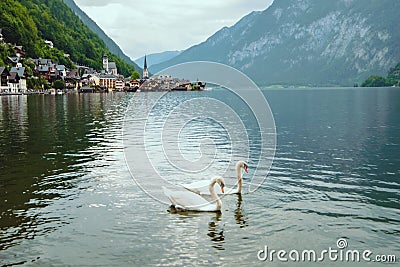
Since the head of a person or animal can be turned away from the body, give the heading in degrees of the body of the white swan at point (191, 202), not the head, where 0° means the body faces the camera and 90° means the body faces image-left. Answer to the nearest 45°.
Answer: approximately 270°
